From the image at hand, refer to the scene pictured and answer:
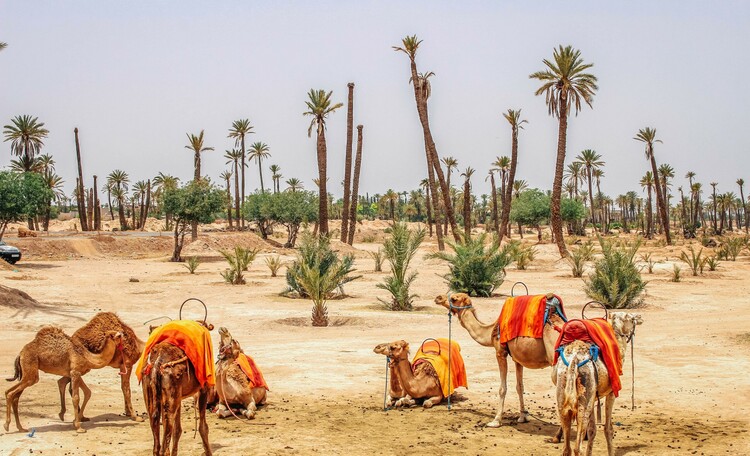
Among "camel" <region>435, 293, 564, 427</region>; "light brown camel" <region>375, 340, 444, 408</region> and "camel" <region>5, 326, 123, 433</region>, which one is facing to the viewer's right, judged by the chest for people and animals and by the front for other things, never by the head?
"camel" <region>5, 326, 123, 433</region>

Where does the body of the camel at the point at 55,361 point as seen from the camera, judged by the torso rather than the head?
to the viewer's right

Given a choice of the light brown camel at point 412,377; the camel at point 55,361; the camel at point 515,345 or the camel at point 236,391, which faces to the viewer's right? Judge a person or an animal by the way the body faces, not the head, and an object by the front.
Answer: the camel at point 55,361

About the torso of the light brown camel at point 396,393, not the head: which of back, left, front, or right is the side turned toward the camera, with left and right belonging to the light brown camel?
left

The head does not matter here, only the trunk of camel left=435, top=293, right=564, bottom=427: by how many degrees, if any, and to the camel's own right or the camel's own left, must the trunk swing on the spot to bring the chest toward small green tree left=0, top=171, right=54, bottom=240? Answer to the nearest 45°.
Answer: approximately 45° to the camel's own right

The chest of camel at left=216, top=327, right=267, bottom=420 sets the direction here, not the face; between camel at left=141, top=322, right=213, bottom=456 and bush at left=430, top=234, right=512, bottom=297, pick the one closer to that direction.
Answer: the camel

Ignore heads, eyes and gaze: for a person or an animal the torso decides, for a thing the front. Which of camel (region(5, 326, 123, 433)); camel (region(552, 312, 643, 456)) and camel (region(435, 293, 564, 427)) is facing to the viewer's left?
camel (region(435, 293, 564, 427))

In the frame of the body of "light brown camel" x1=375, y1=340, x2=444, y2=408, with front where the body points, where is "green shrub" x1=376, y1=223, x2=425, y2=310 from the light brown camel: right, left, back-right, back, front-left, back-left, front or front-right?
right

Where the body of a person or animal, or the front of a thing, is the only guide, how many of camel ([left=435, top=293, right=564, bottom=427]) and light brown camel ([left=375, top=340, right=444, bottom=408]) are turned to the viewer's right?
0

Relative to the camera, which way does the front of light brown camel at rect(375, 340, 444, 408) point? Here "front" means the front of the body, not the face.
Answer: to the viewer's left

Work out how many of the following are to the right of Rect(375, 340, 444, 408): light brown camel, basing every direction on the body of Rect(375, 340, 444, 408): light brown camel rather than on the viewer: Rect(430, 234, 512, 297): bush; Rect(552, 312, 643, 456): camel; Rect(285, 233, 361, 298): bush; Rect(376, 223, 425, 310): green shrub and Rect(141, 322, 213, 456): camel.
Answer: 3

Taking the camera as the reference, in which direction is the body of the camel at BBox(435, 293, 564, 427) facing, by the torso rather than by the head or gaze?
to the viewer's left

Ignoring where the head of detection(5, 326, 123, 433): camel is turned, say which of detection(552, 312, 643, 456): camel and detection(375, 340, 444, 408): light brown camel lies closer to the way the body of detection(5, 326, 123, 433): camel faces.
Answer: the light brown camel
